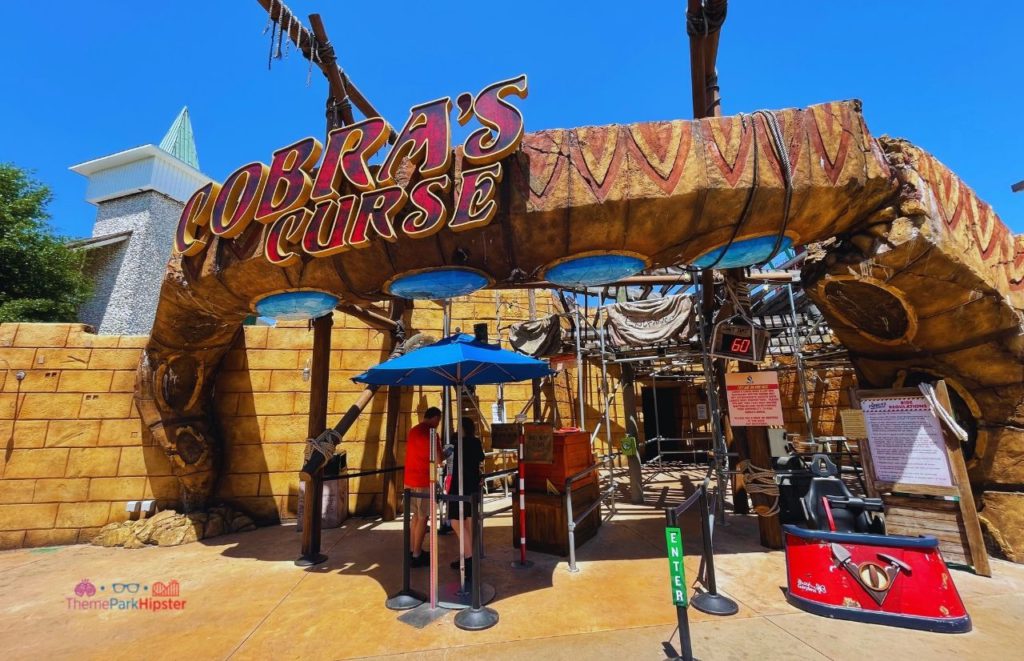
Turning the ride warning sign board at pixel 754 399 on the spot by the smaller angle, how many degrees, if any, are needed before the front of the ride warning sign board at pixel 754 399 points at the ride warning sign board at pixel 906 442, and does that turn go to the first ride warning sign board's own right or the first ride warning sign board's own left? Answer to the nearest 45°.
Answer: approximately 90° to the first ride warning sign board's own left

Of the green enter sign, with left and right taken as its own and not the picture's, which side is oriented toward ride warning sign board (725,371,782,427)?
back

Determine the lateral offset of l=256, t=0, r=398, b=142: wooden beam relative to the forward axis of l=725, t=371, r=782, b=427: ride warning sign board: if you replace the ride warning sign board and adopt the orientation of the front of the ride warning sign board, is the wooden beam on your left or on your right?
on your right

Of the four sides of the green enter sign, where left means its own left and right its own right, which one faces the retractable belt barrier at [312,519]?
right

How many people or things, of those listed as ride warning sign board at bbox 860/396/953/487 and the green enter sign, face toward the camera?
2

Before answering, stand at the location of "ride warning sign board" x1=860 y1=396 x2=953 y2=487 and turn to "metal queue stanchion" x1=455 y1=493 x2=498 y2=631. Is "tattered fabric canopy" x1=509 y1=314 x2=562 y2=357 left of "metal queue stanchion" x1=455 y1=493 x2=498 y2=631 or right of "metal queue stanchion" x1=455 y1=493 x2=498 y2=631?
right

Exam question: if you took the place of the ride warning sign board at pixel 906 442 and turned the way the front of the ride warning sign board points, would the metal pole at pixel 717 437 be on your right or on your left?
on your right

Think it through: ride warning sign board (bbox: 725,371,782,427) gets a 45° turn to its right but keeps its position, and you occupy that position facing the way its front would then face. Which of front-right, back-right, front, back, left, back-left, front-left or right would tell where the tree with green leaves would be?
front-right
